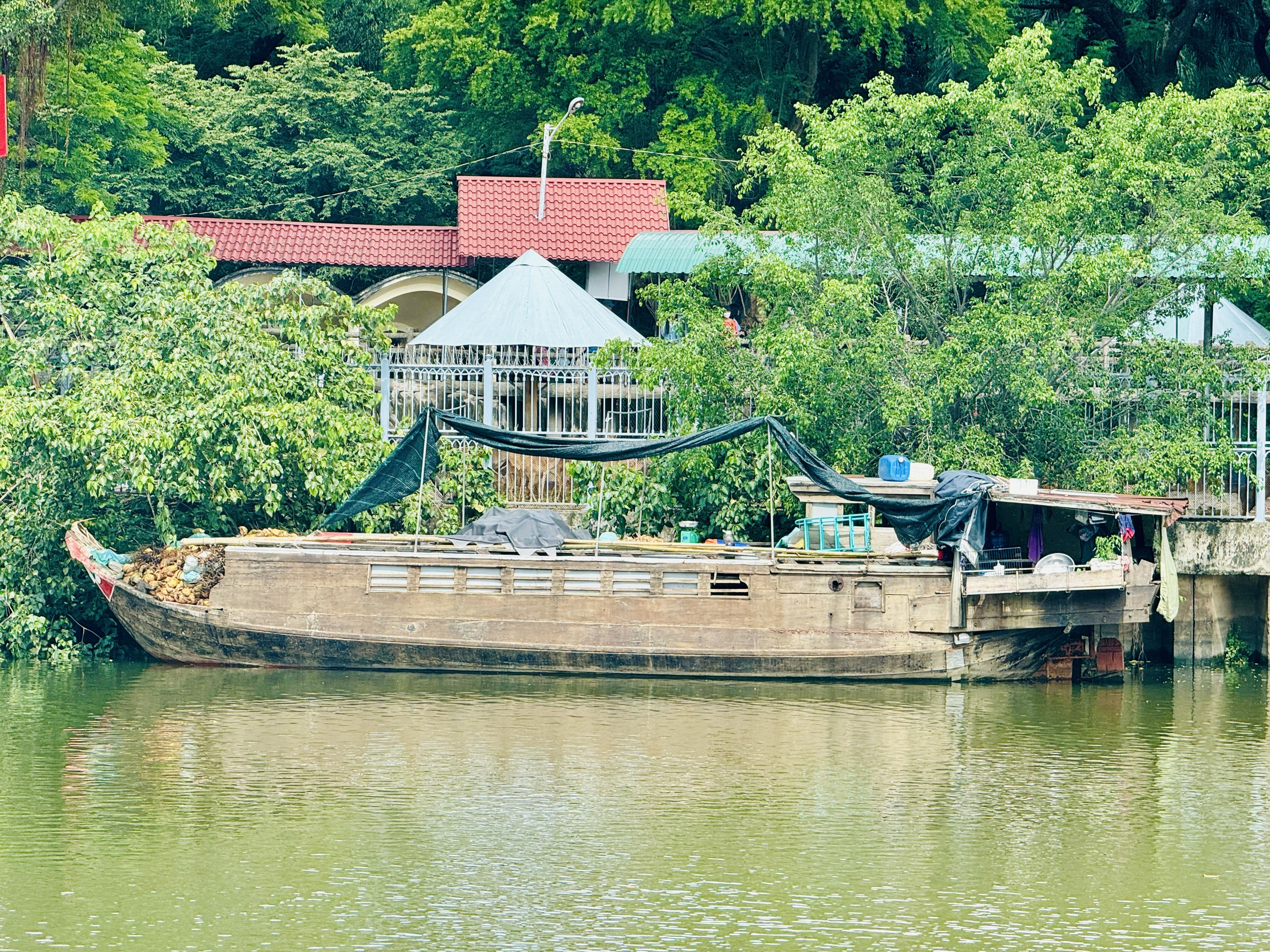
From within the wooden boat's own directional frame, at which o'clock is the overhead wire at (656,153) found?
The overhead wire is roughly at 3 o'clock from the wooden boat.

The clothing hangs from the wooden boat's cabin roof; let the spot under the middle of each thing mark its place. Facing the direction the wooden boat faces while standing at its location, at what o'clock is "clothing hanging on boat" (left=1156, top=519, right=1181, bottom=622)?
The clothing hanging on boat is roughly at 6 o'clock from the wooden boat.

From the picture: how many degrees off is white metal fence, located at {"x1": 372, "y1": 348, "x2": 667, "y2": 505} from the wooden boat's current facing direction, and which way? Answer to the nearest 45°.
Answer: approximately 90° to its right

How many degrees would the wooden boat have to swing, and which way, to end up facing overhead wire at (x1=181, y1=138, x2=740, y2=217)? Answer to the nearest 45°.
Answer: approximately 90° to its right

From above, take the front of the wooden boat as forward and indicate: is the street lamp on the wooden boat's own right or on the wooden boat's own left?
on the wooden boat's own right

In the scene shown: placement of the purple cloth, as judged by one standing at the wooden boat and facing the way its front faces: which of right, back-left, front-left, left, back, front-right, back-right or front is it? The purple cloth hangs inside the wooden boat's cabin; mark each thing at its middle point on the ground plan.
back

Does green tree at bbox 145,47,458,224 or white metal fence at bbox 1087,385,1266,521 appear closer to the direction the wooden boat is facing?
the green tree

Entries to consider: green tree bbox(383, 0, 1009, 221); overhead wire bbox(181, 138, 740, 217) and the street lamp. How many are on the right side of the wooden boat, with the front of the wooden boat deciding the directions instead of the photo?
3

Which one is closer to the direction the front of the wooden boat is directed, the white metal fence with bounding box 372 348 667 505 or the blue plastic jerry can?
the white metal fence

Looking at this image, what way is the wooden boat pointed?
to the viewer's left
